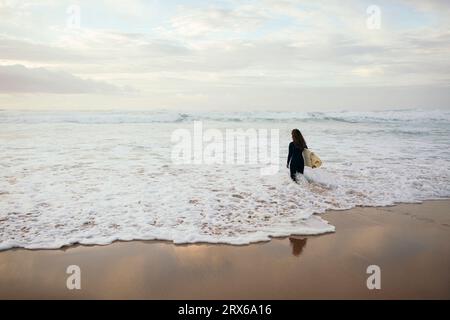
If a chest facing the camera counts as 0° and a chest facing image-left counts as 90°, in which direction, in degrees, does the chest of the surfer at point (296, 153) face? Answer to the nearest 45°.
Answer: approximately 135°
